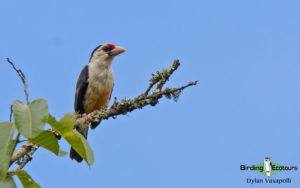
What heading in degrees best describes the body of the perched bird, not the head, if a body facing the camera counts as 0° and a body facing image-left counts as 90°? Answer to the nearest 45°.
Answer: approximately 315°
